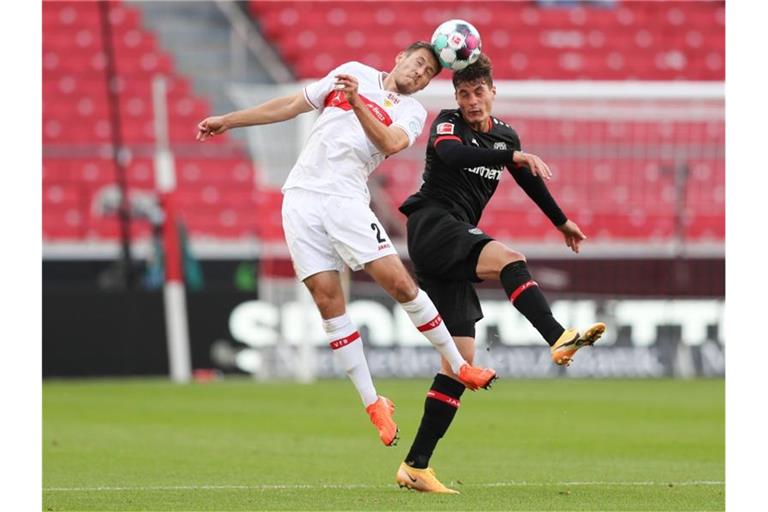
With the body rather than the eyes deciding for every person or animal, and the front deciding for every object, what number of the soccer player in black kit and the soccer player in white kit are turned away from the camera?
0

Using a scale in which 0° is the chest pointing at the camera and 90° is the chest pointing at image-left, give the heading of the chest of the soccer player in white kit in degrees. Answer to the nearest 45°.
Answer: approximately 0°

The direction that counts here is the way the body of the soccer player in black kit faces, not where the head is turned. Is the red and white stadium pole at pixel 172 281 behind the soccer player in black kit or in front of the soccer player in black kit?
behind

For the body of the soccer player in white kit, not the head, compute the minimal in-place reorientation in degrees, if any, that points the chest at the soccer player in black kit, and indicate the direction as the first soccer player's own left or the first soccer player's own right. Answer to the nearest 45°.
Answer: approximately 90° to the first soccer player's own left
